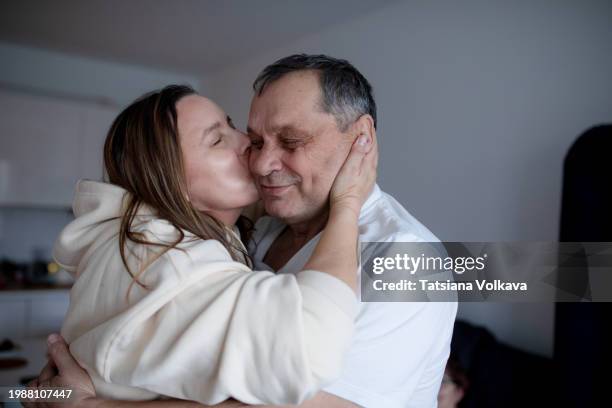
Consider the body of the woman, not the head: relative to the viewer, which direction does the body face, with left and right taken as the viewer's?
facing to the right of the viewer

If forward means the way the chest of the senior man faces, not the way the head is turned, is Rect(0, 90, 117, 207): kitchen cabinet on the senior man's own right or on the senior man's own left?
on the senior man's own right

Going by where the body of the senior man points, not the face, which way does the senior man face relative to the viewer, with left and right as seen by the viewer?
facing the viewer and to the left of the viewer

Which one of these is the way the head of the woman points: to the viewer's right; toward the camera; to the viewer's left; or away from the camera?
to the viewer's right

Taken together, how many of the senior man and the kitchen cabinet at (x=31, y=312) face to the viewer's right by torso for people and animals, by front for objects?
0

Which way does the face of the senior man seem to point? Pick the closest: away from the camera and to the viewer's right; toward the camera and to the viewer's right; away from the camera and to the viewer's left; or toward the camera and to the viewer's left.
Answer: toward the camera and to the viewer's left

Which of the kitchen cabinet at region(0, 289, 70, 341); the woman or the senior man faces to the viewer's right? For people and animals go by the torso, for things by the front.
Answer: the woman

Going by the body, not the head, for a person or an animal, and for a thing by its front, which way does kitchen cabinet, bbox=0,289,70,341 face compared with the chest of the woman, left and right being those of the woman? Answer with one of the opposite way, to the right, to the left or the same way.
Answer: to the right

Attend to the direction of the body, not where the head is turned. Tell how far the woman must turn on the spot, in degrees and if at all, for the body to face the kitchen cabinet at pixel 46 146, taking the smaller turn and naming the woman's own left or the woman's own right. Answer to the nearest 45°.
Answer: approximately 90° to the woman's own left

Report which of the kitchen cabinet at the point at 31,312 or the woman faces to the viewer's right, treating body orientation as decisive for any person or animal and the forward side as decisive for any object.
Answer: the woman

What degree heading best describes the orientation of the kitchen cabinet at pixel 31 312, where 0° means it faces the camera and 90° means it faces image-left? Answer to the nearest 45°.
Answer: approximately 0°
